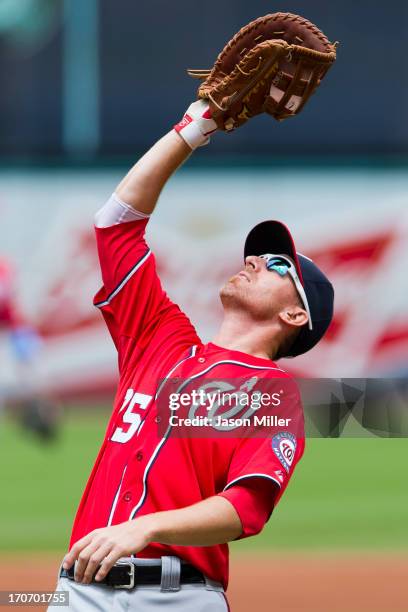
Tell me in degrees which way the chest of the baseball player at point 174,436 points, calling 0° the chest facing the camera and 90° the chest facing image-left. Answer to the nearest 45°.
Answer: approximately 45°

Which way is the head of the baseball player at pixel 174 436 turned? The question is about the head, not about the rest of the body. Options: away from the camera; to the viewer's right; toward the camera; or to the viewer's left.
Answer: to the viewer's left
